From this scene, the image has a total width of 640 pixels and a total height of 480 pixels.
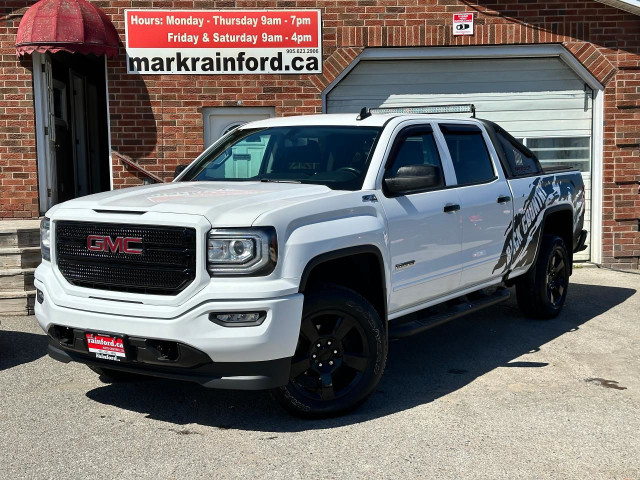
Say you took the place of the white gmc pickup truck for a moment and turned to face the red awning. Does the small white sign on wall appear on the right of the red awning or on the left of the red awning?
right

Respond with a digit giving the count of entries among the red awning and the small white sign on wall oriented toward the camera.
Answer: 2

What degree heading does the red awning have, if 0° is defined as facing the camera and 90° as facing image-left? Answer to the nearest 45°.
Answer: approximately 0°

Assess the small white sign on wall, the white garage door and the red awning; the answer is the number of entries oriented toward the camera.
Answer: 3

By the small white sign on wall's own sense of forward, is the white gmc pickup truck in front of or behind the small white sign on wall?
in front

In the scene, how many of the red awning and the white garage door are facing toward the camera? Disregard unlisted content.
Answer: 2

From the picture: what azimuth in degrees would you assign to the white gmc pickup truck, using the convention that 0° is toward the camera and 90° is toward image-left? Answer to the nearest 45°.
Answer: approximately 45°

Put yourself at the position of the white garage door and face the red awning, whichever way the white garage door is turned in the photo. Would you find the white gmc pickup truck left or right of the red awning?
left

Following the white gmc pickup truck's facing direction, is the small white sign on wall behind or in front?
behind

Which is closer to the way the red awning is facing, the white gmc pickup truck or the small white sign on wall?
the white gmc pickup truck

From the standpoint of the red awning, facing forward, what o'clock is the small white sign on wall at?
The small white sign on wall is roughly at 9 o'clock from the red awning.

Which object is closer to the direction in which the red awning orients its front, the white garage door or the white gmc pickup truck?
the white gmc pickup truck
